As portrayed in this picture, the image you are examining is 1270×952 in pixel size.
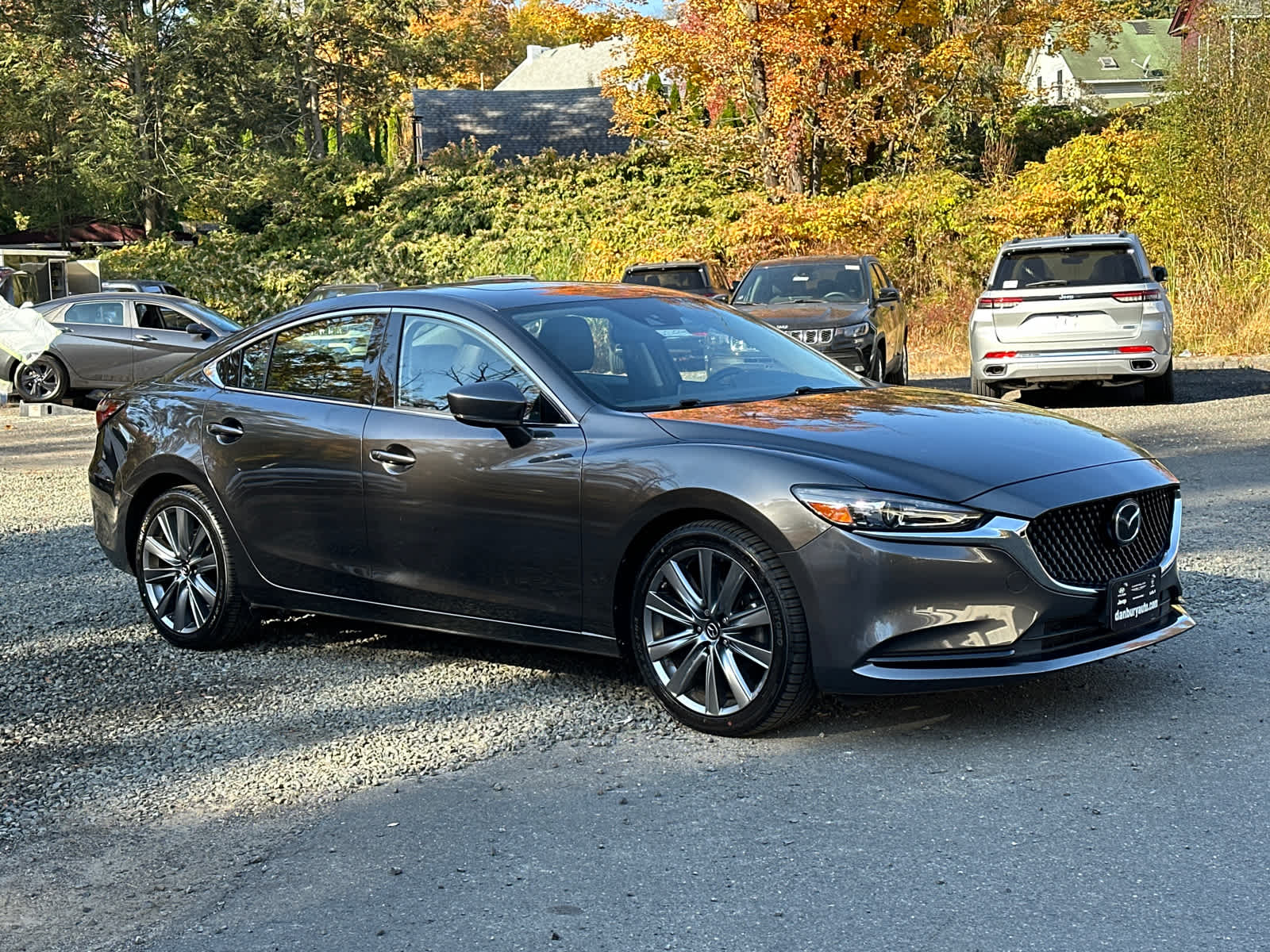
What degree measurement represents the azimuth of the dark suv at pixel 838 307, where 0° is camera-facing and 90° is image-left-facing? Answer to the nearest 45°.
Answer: approximately 0°

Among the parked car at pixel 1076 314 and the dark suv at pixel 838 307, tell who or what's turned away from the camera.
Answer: the parked car

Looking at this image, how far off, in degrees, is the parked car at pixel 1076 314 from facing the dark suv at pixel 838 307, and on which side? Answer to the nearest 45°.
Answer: approximately 45° to its left

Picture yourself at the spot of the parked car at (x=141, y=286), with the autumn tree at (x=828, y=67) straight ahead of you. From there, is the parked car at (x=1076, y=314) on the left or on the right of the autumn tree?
right

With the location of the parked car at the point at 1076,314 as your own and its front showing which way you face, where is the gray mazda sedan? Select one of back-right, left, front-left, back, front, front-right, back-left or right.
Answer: back

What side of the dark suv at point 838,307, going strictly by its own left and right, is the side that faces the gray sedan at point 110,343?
right

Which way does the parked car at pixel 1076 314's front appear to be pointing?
away from the camera

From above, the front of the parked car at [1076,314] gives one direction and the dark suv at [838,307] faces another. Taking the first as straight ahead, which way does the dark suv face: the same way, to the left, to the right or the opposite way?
the opposite way

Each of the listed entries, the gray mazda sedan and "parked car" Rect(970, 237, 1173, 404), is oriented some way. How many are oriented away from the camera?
1

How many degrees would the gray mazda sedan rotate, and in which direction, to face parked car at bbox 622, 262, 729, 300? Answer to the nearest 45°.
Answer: approximately 135° to its left

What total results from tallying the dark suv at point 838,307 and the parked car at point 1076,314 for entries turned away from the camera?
1

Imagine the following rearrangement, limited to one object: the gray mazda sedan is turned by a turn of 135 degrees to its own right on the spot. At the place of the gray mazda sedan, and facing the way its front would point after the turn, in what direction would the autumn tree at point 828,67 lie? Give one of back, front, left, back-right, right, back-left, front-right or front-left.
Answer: right

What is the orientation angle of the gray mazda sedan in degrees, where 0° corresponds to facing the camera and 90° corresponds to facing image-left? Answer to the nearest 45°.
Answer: approximately 315°

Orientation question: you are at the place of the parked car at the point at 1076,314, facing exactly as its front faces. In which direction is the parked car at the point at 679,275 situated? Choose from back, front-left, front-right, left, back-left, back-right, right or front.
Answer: front-left

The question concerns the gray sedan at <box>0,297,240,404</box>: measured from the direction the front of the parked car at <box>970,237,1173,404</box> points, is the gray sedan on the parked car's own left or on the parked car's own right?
on the parked car's own left
